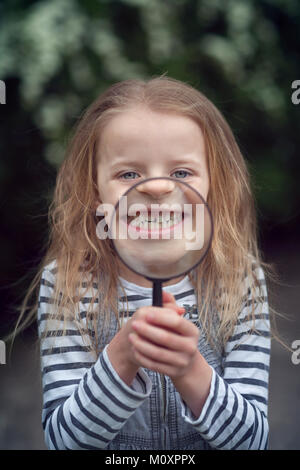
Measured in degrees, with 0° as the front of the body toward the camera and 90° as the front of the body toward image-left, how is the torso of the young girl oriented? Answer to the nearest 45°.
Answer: approximately 0°
